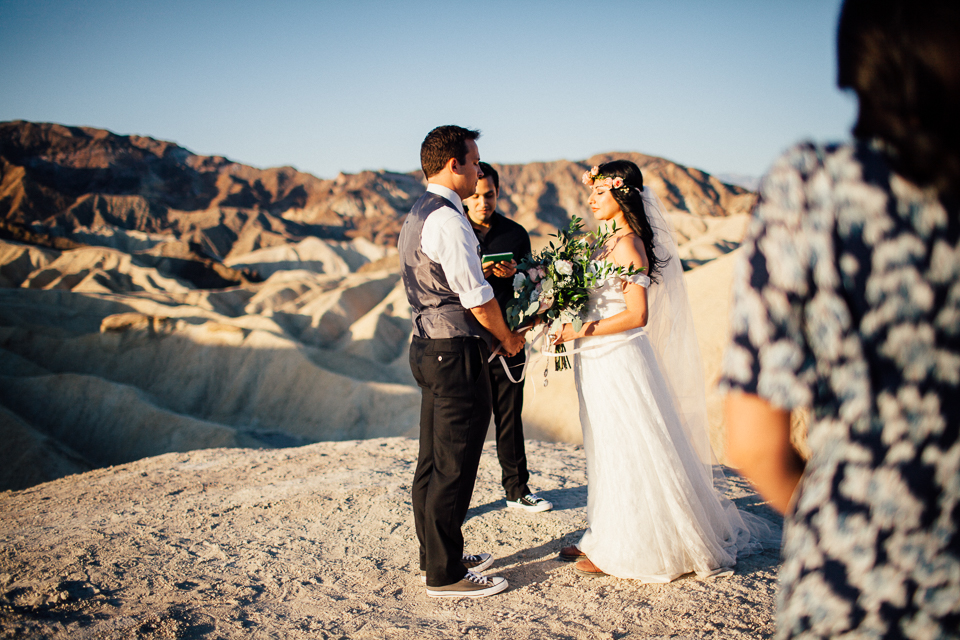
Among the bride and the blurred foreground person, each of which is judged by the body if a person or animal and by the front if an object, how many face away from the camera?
1

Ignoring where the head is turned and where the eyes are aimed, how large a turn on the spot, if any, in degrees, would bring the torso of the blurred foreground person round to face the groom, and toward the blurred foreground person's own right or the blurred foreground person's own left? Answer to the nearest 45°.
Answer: approximately 45° to the blurred foreground person's own left

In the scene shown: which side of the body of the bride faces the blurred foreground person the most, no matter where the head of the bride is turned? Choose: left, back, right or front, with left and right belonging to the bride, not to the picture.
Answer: left

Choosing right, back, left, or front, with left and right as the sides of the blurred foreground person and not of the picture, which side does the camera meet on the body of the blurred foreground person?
back

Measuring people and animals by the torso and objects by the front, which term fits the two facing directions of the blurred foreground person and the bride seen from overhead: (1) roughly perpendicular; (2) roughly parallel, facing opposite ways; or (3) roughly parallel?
roughly perpendicular

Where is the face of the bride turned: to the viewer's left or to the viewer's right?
to the viewer's left

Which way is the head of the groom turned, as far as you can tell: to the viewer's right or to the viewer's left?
to the viewer's right

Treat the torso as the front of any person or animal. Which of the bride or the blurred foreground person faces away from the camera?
the blurred foreground person

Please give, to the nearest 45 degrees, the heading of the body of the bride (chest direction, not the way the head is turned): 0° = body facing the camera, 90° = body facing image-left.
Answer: approximately 90°
